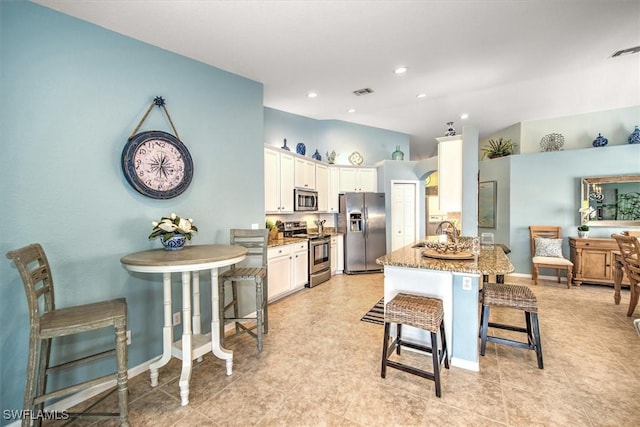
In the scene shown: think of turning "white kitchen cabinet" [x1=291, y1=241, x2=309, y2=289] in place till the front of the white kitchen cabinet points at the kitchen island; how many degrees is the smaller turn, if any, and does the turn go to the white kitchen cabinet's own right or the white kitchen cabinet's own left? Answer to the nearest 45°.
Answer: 0° — it already faces it

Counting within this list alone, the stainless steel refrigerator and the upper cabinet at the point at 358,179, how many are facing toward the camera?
2

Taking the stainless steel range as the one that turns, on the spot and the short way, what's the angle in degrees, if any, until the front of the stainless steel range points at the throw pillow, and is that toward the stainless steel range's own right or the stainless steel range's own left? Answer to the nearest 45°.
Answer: approximately 45° to the stainless steel range's own left

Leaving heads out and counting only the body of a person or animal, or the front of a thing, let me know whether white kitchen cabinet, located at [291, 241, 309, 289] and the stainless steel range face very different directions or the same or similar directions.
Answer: same or similar directions

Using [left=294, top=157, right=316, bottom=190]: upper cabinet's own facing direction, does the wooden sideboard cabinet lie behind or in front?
in front

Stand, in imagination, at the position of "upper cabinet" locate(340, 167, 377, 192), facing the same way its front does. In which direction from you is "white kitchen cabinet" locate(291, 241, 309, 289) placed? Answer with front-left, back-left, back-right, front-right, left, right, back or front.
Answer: front-right

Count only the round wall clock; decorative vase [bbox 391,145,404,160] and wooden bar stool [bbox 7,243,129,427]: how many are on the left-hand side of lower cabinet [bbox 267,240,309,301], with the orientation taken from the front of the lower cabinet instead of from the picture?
1

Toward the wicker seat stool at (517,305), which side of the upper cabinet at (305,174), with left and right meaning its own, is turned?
front

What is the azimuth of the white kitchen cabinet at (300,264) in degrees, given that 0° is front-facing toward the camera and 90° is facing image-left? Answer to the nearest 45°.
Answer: approximately 315°

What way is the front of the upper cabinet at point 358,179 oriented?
toward the camera

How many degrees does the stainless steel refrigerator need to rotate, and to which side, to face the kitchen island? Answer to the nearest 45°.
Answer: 0° — it already faces it

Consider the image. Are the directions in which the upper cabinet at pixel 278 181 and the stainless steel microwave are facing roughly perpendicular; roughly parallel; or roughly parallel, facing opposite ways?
roughly parallel

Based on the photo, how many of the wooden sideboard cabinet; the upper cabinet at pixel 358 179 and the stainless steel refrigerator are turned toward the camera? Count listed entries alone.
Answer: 3

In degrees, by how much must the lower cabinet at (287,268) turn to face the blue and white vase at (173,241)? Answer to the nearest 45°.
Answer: approximately 90° to its right

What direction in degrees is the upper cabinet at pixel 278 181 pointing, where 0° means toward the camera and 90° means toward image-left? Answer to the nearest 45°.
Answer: approximately 315°

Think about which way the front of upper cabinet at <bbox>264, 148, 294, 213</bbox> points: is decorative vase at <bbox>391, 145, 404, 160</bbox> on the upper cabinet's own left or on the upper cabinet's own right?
on the upper cabinet's own left
